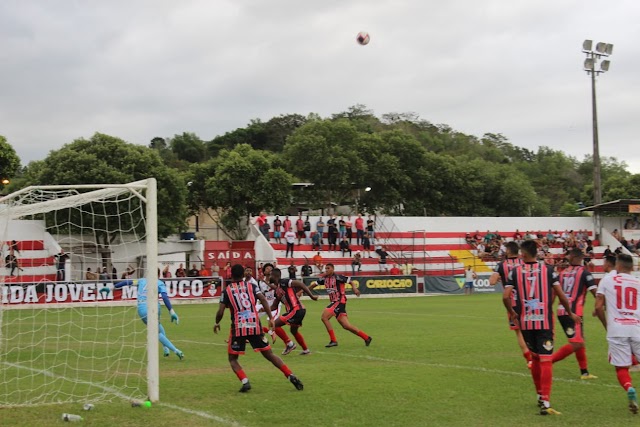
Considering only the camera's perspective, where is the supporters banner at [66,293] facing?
facing the viewer

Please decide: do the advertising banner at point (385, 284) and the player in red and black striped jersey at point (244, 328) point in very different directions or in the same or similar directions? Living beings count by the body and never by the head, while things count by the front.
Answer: very different directions

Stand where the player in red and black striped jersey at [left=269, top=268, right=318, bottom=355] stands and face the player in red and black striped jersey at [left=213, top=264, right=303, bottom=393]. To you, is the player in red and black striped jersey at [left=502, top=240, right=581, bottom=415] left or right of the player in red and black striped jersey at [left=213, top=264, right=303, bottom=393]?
left

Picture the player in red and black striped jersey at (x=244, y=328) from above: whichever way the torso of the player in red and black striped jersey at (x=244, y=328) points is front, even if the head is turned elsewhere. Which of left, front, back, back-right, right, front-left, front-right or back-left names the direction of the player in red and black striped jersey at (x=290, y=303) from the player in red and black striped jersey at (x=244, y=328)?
front

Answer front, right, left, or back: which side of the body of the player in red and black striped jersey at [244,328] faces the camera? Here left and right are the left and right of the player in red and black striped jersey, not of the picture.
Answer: back

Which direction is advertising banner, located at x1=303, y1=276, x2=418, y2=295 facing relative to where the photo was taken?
toward the camera

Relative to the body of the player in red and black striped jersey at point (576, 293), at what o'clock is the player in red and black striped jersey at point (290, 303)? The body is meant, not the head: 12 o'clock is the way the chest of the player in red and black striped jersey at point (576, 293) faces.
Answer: the player in red and black striped jersey at point (290, 303) is roughly at 8 o'clock from the player in red and black striped jersey at point (576, 293).

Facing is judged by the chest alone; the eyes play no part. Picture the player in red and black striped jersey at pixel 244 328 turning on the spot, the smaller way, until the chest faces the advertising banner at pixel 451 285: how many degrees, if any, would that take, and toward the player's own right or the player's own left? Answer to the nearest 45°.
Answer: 0° — they already face it

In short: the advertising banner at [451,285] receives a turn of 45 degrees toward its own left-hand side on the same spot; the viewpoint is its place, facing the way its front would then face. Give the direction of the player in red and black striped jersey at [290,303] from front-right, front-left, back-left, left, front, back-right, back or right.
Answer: front-right

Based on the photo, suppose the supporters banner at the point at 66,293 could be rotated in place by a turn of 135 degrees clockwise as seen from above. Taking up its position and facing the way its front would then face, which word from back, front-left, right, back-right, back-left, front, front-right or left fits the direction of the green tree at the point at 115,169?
front-right

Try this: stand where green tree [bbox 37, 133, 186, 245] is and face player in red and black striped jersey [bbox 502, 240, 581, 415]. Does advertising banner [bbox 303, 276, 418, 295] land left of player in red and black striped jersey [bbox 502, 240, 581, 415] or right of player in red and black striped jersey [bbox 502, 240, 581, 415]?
left

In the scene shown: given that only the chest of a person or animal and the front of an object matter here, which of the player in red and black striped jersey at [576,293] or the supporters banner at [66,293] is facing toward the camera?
the supporters banner

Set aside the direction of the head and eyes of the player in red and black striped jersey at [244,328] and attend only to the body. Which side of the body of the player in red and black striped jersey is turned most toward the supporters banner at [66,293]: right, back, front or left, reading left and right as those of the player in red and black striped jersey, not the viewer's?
front

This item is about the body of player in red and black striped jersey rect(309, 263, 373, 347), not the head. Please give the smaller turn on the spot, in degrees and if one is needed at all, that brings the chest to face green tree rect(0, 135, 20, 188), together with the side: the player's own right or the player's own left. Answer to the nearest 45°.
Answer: approximately 90° to the player's own right

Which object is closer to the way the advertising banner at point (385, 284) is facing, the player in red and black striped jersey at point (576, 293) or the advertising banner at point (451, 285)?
the player in red and black striped jersey

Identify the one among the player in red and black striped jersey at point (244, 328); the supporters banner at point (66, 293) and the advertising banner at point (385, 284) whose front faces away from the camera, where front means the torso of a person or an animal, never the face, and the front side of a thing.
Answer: the player in red and black striped jersey

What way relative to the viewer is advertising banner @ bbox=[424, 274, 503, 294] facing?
toward the camera

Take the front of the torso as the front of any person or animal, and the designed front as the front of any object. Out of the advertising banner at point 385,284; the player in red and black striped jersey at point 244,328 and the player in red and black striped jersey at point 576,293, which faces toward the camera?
the advertising banner

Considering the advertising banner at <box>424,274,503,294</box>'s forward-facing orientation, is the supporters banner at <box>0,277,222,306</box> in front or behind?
in front
